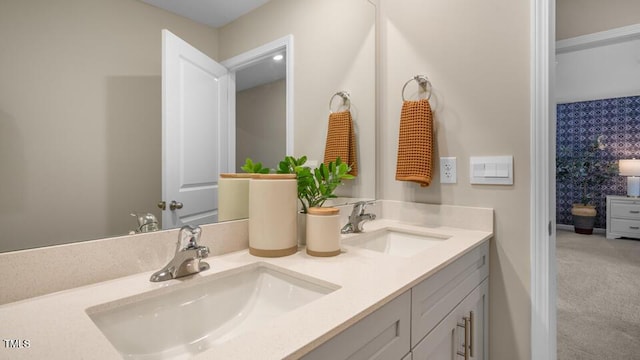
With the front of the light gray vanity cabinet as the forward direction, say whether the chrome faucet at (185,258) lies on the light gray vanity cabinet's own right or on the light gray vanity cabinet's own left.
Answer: on the light gray vanity cabinet's own right

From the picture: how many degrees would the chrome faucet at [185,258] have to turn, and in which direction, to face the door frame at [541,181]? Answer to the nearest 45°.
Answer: approximately 45° to its left

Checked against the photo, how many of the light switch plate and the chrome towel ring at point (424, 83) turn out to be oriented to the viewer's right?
0

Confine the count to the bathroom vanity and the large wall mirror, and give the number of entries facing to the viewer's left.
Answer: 0

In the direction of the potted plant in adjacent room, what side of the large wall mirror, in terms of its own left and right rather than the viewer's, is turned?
left

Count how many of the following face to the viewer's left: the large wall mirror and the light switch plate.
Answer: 0

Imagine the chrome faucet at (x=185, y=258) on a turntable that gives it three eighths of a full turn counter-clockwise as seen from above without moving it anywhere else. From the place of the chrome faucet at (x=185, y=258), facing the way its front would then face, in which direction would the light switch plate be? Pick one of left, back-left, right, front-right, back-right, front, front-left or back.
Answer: right

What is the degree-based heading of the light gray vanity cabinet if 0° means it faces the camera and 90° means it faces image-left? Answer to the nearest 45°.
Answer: approximately 315°

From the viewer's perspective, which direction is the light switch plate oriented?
toward the camera

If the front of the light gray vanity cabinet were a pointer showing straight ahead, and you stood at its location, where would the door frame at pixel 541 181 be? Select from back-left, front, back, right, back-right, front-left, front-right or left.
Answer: left

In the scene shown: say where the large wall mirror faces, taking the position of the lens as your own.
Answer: facing the viewer and to the right of the viewer

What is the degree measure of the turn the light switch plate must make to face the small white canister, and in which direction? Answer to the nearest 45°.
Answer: approximately 45° to its right

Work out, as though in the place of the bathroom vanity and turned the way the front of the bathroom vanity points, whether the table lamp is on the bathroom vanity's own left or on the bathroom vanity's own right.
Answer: on the bathroom vanity's own left
